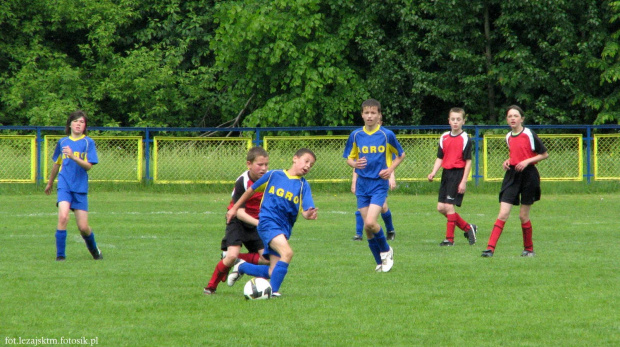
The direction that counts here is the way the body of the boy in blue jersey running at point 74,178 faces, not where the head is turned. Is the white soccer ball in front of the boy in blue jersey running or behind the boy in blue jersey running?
in front

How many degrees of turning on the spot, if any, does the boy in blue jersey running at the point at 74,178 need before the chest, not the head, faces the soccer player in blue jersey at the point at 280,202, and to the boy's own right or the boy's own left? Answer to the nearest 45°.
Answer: approximately 45° to the boy's own left

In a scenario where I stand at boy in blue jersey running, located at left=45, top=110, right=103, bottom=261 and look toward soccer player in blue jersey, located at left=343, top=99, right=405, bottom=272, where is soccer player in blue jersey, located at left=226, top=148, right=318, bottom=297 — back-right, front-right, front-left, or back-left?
front-right

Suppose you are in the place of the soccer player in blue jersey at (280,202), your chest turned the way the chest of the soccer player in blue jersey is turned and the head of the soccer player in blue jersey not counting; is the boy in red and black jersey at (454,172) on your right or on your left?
on your left

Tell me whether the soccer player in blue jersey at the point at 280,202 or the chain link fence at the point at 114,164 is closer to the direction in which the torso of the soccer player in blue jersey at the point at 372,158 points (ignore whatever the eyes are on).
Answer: the soccer player in blue jersey

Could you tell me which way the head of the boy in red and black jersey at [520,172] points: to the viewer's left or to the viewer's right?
to the viewer's left

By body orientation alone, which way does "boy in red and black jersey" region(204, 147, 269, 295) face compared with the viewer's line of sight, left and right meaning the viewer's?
facing the viewer and to the right of the viewer

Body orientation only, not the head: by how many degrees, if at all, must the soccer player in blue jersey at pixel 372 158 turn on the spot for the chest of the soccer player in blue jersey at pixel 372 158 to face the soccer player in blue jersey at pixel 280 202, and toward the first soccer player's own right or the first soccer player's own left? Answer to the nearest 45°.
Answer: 0° — they already face them

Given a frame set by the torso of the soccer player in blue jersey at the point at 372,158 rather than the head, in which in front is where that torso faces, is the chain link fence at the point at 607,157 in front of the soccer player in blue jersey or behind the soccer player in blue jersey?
behind

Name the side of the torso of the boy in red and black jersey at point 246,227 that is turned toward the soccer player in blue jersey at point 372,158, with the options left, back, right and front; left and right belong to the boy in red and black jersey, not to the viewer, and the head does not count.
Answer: left

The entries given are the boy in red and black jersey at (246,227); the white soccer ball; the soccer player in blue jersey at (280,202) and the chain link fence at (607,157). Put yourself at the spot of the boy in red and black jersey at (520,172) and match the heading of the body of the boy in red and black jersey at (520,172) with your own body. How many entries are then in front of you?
3

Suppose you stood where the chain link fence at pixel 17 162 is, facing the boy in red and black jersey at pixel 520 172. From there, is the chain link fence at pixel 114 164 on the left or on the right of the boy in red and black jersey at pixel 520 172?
left

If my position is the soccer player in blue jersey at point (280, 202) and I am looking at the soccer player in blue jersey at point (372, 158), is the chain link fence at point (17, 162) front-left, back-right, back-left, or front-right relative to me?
front-left

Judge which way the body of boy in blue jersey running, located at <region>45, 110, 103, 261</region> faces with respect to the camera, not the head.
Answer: toward the camera

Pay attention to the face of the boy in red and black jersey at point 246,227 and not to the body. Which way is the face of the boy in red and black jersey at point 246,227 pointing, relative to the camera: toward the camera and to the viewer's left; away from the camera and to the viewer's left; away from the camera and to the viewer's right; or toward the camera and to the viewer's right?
toward the camera and to the viewer's right

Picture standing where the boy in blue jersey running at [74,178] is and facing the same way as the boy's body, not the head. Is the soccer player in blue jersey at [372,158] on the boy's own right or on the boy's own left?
on the boy's own left
